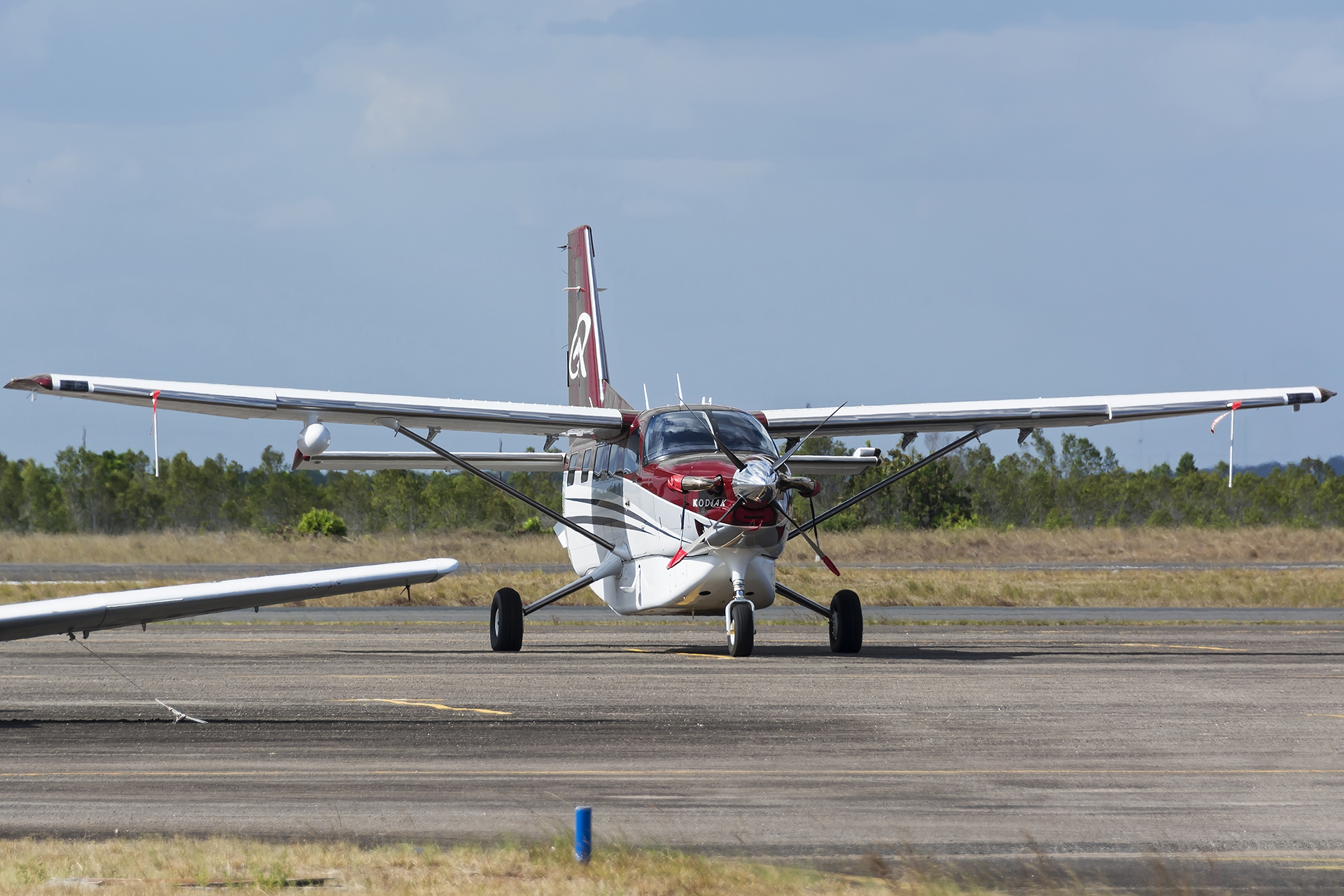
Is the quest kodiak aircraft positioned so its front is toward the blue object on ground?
yes

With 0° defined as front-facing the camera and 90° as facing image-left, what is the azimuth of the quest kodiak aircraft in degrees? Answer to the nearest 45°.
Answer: approximately 0°
